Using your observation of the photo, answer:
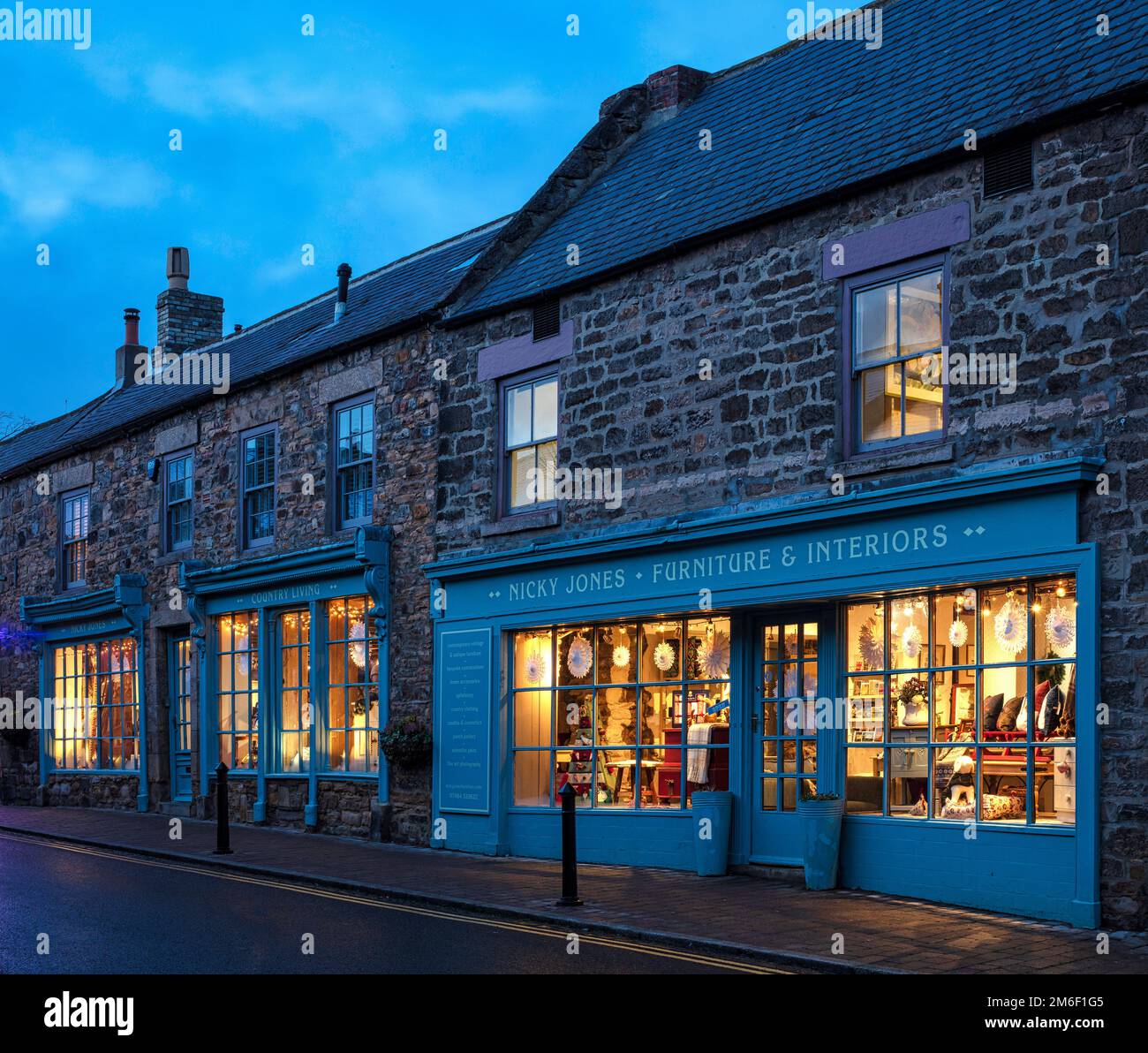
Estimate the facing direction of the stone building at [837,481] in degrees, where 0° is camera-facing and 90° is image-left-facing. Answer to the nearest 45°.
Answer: approximately 45°

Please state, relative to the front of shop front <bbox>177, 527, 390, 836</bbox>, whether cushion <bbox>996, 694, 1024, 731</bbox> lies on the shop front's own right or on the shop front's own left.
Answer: on the shop front's own left

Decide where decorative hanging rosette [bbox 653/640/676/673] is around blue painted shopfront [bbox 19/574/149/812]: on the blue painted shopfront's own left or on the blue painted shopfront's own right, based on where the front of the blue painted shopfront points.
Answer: on the blue painted shopfront's own left

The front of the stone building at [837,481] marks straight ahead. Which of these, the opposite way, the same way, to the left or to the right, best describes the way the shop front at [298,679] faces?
the same way

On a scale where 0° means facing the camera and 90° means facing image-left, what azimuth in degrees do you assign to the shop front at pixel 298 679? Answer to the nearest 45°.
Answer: approximately 45°

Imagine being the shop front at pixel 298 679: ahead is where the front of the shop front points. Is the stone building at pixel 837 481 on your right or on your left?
on your left

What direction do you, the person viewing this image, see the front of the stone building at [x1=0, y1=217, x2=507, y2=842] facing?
facing the viewer and to the left of the viewer

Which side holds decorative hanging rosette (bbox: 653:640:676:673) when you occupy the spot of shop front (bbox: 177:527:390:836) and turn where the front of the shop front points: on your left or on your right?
on your left
